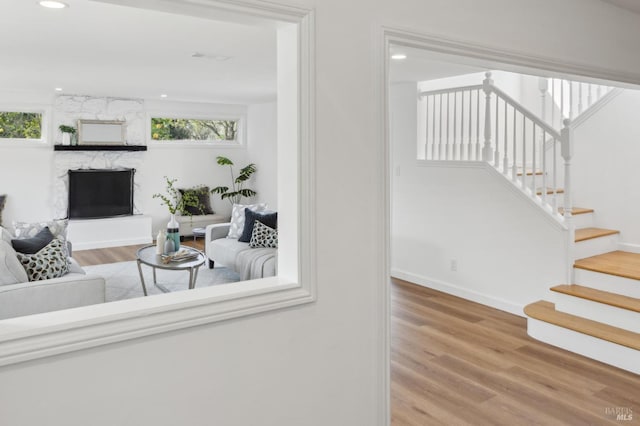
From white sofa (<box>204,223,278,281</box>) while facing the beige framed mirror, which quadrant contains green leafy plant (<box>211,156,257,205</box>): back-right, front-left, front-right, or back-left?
front-right

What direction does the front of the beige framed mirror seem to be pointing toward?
toward the camera

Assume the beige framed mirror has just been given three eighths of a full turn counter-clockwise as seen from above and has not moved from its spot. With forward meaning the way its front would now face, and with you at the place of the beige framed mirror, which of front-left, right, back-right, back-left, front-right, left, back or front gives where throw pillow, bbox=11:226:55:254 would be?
back-right

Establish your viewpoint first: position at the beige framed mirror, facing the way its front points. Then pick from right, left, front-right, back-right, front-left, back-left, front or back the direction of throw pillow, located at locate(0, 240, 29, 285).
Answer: front

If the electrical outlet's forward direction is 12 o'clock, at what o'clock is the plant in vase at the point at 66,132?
The plant in vase is roughly at 2 o'clock from the electrical outlet.

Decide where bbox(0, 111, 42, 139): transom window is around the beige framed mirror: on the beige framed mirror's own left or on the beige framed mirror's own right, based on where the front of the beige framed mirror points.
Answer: on the beige framed mirror's own right

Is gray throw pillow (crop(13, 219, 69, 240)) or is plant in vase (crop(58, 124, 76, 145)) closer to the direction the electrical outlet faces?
the gray throw pillow

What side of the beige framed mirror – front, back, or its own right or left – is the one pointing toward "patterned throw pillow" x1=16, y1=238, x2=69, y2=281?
front

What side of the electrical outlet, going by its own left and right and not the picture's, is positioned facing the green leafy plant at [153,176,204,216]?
right

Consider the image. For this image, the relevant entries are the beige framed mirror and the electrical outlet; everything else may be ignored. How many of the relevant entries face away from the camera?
0

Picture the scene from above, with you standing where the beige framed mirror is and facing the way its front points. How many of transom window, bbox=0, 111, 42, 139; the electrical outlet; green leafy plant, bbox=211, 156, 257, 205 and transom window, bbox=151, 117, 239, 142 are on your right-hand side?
1

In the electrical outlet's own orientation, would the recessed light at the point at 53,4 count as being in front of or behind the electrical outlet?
in front

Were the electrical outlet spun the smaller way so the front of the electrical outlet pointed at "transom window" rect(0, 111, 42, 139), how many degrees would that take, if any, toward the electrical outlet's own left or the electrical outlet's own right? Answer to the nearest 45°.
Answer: approximately 45° to the electrical outlet's own right

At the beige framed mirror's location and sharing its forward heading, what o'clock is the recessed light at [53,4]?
The recessed light is roughly at 12 o'clock from the beige framed mirror.
